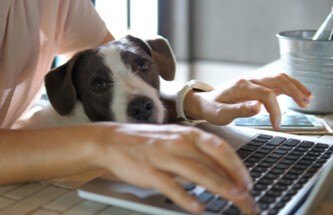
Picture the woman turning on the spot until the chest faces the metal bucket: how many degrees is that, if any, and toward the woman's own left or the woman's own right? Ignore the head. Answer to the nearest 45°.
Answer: approximately 45° to the woman's own left

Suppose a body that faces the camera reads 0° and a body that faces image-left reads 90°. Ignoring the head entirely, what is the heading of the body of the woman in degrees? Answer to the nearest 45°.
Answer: approximately 270°

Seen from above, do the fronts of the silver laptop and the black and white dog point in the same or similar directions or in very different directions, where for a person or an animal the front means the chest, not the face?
very different directions

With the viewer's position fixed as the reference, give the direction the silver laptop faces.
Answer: facing away from the viewer and to the left of the viewer
